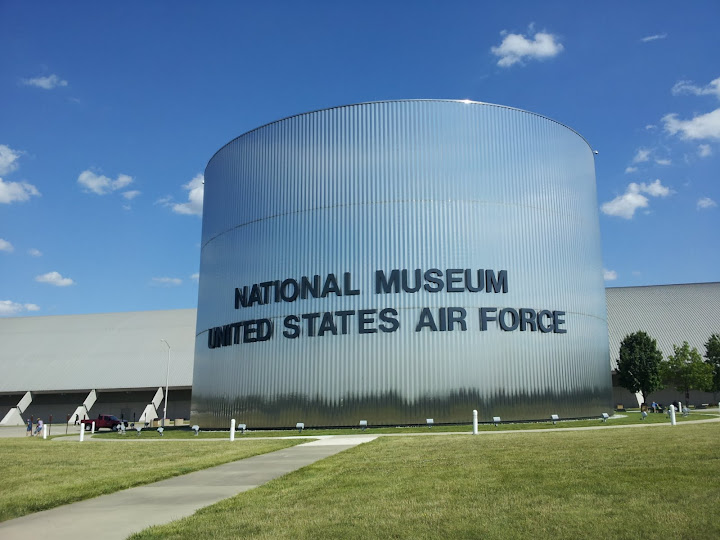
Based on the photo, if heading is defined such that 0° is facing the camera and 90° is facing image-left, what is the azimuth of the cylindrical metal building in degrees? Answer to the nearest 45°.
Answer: approximately 0°
